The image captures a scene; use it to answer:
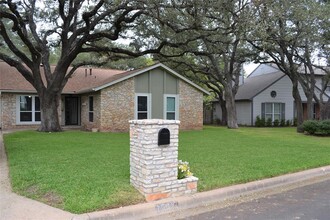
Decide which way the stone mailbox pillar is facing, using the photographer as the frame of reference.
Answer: facing the viewer and to the right of the viewer

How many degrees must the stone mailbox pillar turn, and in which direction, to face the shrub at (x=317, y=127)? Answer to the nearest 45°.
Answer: approximately 90° to its left

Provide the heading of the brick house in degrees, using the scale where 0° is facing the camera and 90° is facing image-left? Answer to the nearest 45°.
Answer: approximately 0°

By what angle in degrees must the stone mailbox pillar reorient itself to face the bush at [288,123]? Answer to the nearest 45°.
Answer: approximately 90° to its left

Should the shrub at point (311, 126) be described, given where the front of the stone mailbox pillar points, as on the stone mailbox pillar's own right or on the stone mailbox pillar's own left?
on the stone mailbox pillar's own left

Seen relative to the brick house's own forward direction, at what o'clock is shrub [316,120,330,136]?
The shrub is roughly at 10 o'clock from the brick house.

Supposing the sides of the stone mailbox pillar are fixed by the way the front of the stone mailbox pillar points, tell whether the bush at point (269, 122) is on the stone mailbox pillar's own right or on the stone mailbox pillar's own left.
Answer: on the stone mailbox pillar's own left

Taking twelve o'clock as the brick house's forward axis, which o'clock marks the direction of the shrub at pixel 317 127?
The shrub is roughly at 10 o'clock from the brick house.

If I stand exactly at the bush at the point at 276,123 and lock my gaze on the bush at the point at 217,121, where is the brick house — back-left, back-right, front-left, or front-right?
front-left

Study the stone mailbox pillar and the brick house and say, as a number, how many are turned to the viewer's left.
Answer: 0

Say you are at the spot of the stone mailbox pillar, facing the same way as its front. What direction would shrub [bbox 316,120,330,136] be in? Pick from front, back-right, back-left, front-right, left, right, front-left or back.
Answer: left

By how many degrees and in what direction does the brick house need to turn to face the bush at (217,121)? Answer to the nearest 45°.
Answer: approximately 135° to its left
